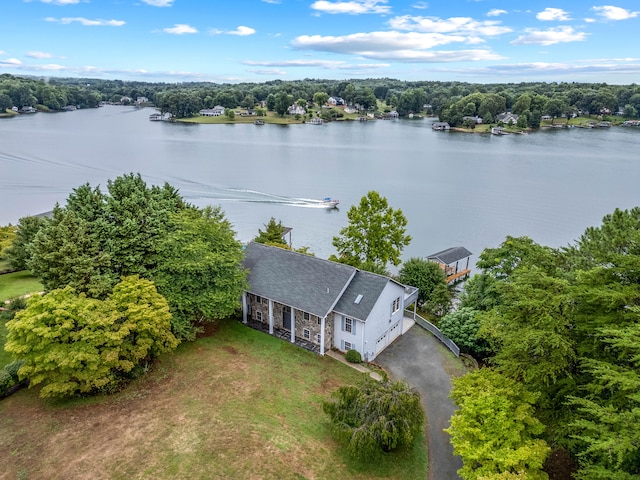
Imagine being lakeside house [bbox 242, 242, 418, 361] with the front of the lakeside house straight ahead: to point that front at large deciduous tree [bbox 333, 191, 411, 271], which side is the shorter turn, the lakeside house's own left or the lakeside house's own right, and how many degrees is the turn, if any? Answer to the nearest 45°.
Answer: approximately 135° to the lakeside house's own right

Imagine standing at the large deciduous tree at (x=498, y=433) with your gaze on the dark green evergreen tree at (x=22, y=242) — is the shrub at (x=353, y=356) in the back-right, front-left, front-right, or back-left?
front-right

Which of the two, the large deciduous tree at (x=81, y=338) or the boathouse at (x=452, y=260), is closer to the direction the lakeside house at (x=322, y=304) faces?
the large deciduous tree

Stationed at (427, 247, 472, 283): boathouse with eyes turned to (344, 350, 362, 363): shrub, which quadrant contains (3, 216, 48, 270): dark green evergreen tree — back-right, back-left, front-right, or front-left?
front-right

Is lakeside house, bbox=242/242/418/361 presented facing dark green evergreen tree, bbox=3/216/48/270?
no

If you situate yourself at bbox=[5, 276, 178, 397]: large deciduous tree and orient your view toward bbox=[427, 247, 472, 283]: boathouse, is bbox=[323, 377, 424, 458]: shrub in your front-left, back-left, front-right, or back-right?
front-right

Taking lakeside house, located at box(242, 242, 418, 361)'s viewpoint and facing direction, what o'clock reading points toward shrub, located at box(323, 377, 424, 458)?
The shrub is roughly at 10 o'clock from the lakeside house.

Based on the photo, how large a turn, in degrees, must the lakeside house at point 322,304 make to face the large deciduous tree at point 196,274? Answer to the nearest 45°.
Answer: approximately 45° to its right

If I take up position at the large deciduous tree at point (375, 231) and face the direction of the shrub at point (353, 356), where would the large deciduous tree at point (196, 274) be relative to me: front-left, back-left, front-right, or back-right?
front-right

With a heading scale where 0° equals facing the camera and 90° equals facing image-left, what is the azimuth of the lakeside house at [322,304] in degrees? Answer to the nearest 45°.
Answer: approximately 45°

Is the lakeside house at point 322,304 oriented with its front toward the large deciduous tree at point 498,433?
no

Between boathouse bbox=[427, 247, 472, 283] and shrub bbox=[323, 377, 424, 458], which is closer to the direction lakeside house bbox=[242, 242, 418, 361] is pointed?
the shrub

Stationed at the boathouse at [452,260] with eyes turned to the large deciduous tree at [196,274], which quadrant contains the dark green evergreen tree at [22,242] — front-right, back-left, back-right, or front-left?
front-right

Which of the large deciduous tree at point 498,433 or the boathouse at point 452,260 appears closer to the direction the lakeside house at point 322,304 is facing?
the large deciduous tree

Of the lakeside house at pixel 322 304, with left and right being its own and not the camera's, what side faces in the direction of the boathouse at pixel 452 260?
back
